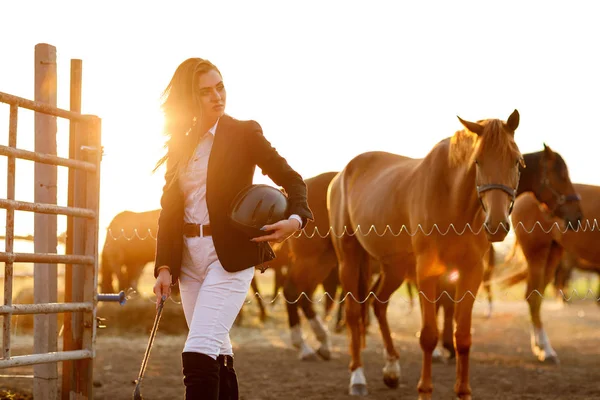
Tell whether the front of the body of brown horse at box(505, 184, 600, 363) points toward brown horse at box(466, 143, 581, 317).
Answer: no

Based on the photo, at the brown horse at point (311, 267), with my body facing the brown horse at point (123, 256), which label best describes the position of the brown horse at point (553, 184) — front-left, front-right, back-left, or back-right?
back-right

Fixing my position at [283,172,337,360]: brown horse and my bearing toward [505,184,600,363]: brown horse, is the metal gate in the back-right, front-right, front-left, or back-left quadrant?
back-right

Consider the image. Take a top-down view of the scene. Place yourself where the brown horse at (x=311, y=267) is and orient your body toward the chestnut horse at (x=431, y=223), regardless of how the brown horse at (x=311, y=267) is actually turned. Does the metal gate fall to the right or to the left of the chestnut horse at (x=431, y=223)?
right

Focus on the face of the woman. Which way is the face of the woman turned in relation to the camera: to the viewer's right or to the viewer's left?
to the viewer's right

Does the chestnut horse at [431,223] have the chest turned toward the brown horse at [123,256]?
no

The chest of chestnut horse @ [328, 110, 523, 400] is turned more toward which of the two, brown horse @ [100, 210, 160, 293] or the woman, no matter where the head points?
the woman

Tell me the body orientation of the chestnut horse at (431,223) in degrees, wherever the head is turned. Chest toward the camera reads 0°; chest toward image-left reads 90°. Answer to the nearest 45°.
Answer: approximately 315°

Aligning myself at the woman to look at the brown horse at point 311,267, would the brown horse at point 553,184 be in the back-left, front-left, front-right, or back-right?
front-right

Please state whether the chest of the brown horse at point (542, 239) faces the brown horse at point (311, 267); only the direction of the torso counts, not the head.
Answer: no

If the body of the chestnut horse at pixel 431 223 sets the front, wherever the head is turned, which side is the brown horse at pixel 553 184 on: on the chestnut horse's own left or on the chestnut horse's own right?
on the chestnut horse's own left

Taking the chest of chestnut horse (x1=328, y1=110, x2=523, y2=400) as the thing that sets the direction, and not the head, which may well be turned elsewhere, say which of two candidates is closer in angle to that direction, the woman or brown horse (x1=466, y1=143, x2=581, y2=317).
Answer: the woman
